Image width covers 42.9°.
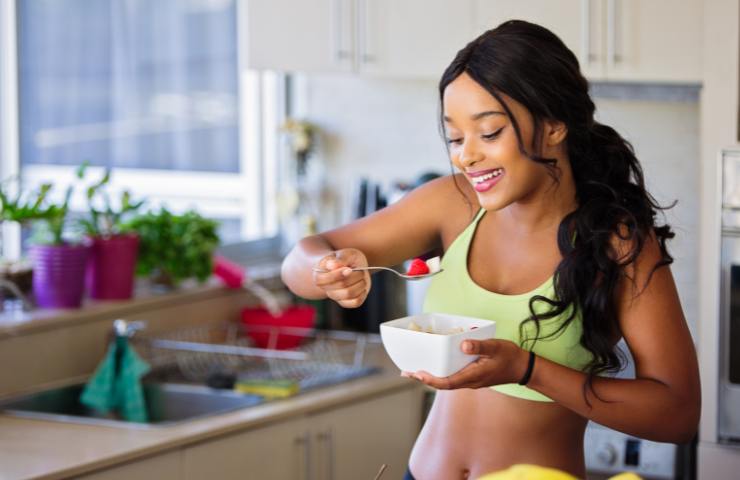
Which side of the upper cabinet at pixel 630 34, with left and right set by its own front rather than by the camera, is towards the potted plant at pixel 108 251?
right

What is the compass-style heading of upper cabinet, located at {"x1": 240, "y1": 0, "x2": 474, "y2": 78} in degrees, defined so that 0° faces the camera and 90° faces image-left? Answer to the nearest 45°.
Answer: approximately 0°

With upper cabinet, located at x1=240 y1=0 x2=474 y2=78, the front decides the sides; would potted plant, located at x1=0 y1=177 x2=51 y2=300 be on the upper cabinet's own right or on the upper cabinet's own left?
on the upper cabinet's own right

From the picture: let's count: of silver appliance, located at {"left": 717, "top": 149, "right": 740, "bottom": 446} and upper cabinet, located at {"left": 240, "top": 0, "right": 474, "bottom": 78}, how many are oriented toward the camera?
2

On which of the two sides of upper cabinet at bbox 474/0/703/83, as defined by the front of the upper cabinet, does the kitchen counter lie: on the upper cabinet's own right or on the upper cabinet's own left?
on the upper cabinet's own right

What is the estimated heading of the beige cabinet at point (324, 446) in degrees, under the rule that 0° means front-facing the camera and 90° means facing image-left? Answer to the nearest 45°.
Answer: approximately 315°

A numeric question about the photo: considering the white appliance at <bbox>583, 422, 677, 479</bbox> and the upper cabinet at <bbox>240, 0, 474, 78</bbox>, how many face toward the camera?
2

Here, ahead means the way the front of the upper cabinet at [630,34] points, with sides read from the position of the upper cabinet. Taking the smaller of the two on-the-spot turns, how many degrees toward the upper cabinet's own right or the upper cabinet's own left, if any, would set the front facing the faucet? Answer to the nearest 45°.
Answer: approximately 90° to the upper cabinet's own right

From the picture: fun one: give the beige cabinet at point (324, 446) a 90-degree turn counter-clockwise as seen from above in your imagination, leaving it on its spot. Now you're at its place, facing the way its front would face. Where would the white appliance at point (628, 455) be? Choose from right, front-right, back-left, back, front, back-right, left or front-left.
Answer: front-right
